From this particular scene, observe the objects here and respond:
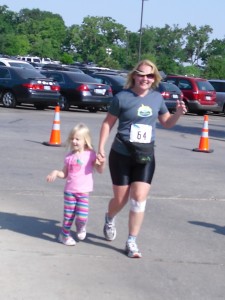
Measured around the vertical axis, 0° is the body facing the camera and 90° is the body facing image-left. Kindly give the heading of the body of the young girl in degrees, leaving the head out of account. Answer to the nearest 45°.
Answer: approximately 45°

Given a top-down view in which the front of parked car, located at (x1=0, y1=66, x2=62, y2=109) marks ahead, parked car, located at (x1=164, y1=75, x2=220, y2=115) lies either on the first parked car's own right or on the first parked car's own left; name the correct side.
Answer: on the first parked car's own right

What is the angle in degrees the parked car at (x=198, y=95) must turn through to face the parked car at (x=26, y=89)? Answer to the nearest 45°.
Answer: approximately 90° to its left

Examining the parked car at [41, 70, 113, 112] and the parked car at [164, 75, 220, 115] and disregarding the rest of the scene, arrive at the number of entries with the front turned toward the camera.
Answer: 0

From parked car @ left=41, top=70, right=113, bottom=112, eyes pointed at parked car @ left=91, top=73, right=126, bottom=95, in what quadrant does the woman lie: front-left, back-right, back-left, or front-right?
back-right

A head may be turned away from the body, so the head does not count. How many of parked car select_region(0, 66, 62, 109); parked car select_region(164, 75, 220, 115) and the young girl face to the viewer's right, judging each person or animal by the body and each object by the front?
0

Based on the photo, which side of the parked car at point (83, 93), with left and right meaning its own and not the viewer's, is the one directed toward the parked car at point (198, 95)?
right

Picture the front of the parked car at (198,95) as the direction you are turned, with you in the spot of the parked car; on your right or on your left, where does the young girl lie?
on your left

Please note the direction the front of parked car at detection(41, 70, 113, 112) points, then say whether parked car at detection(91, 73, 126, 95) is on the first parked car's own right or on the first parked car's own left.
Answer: on the first parked car's own right

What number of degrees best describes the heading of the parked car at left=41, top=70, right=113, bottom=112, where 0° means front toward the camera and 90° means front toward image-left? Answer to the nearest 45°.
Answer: approximately 135°

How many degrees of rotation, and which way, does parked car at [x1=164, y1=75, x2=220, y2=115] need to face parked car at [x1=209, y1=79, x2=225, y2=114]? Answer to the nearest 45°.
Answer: approximately 90° to its right

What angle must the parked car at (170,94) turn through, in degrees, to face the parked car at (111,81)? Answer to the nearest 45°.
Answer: approximately 45° to its left

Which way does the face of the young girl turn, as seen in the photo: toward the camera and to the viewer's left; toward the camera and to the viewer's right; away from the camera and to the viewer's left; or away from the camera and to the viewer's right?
toward the camera and to the viewer's left
